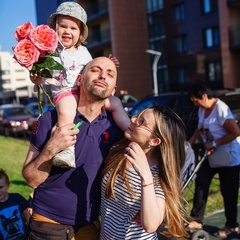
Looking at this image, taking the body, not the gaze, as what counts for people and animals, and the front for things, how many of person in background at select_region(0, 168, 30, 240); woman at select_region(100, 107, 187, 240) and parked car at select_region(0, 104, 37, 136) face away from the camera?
0

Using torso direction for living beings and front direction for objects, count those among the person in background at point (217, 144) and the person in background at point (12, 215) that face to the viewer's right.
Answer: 0

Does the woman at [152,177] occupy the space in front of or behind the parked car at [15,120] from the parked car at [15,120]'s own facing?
in front

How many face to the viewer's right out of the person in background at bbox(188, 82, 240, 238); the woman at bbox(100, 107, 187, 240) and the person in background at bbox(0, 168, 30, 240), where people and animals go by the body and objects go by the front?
0

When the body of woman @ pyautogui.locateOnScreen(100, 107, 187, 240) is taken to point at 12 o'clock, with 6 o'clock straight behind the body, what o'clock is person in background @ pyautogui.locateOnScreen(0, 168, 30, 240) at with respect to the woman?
The person in background is roughly at 3 o'clock from the woman.

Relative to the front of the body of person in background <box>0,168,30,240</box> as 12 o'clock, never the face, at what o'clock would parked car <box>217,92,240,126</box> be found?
The parked car is roughly at 8 o'clock from the person in background.

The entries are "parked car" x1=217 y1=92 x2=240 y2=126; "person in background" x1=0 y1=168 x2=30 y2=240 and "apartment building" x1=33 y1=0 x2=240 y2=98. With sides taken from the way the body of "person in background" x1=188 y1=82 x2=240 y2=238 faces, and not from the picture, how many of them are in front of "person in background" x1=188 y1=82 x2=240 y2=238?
1

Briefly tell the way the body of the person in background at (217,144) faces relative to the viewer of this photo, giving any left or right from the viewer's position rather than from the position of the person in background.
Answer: facing the viewer and to the left of the viewer

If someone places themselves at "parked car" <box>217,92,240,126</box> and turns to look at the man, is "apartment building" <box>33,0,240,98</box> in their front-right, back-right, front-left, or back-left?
back-right

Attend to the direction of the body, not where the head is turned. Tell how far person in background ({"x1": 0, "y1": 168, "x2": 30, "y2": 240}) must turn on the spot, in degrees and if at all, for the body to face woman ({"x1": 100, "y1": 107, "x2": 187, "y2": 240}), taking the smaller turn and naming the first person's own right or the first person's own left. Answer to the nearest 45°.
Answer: approximately 45° to the first person's own left

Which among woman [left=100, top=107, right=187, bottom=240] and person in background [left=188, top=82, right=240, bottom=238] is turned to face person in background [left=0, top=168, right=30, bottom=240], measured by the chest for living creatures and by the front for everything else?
person in background [left=188, top=82, right=240, bottom=238]

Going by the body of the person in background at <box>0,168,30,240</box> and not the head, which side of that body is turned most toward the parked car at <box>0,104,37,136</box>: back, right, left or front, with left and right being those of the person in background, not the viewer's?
back

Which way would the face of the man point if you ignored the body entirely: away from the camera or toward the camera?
toward the camera

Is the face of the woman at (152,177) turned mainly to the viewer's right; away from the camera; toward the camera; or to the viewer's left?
to the viewer's left

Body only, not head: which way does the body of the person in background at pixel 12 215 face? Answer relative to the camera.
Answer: toward the camera
